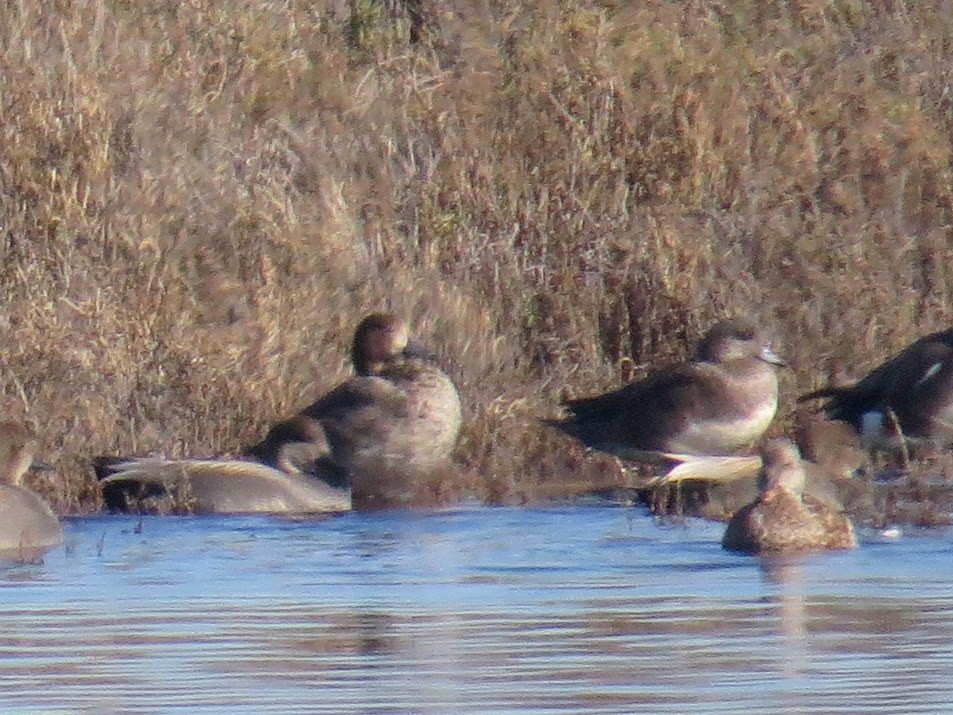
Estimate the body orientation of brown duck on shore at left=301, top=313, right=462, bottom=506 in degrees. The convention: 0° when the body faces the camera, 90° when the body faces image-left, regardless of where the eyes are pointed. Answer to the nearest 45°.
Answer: approximately 315°

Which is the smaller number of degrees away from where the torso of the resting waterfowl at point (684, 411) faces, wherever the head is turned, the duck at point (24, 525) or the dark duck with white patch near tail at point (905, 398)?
the dark duck with white patch near tail

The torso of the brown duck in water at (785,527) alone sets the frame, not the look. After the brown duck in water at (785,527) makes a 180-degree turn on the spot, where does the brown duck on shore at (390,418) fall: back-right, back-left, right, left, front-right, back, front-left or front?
front-left

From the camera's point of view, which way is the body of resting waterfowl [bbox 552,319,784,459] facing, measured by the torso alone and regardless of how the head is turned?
to the viewer's right

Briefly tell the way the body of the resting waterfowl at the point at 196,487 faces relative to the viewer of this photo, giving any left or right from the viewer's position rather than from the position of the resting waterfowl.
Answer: facing to the right of the viewer

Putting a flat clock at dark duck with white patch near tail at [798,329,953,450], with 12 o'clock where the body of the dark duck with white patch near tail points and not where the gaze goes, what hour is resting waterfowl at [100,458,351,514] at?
The resting waterfowl is roughly at 5 o'clock from the dark duck with white patch near tail.

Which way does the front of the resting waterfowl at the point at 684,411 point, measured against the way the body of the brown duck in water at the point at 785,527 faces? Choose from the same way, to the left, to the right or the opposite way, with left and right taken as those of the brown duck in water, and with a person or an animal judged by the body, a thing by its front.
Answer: to the left
